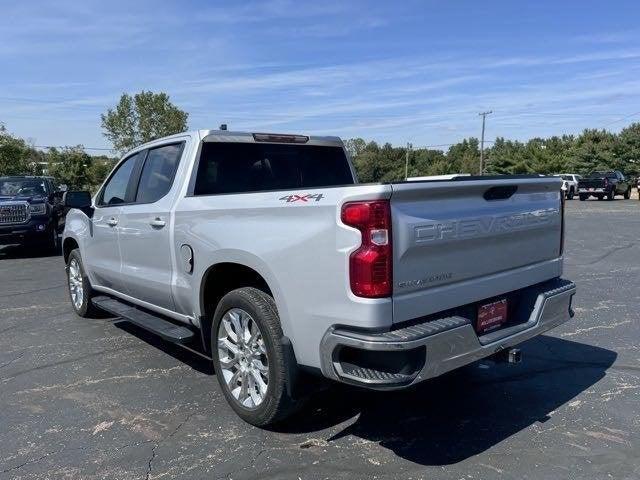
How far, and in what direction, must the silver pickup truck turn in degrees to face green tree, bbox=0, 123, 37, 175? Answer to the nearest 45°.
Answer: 0° — it already faces it

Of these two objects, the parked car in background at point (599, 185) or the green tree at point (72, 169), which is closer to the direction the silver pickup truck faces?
the green tree

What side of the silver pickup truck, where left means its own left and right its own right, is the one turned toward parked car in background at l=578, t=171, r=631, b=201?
right

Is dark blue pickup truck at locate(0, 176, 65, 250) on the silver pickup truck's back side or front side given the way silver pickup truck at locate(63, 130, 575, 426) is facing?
on the front side

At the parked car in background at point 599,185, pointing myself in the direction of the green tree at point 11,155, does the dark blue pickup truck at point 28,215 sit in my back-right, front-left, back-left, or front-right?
front-left

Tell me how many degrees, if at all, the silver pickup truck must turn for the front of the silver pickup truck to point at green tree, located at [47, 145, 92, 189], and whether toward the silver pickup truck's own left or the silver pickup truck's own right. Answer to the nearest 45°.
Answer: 0° — it already faces it

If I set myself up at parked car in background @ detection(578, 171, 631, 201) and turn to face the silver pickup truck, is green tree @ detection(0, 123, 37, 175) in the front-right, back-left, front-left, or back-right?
front-right

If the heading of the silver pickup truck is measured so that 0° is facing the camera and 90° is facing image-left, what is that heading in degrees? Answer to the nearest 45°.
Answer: approximately 135°
